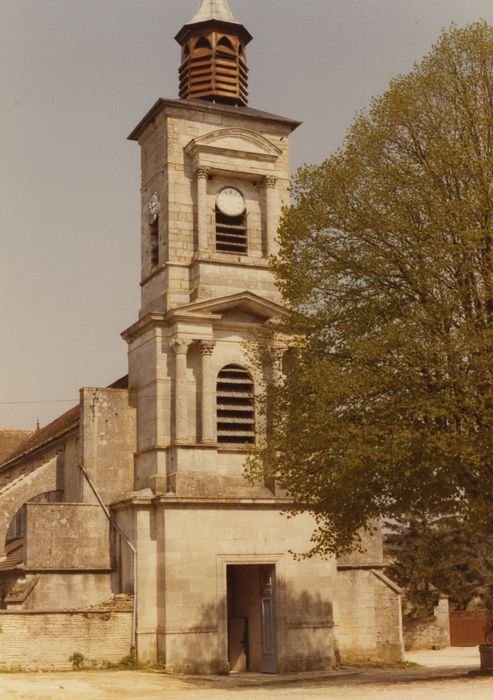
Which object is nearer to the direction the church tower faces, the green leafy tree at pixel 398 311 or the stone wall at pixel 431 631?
the green leafy tree

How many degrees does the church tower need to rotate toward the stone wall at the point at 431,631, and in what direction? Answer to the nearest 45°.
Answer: approximately 135° to its left

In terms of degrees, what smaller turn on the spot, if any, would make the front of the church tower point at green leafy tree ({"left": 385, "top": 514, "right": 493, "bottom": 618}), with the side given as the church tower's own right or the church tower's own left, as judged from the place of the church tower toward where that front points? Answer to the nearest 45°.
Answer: approximately 135° to the church tower's own left

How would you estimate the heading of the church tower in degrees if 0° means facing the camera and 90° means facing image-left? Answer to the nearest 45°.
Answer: approximately 0°
